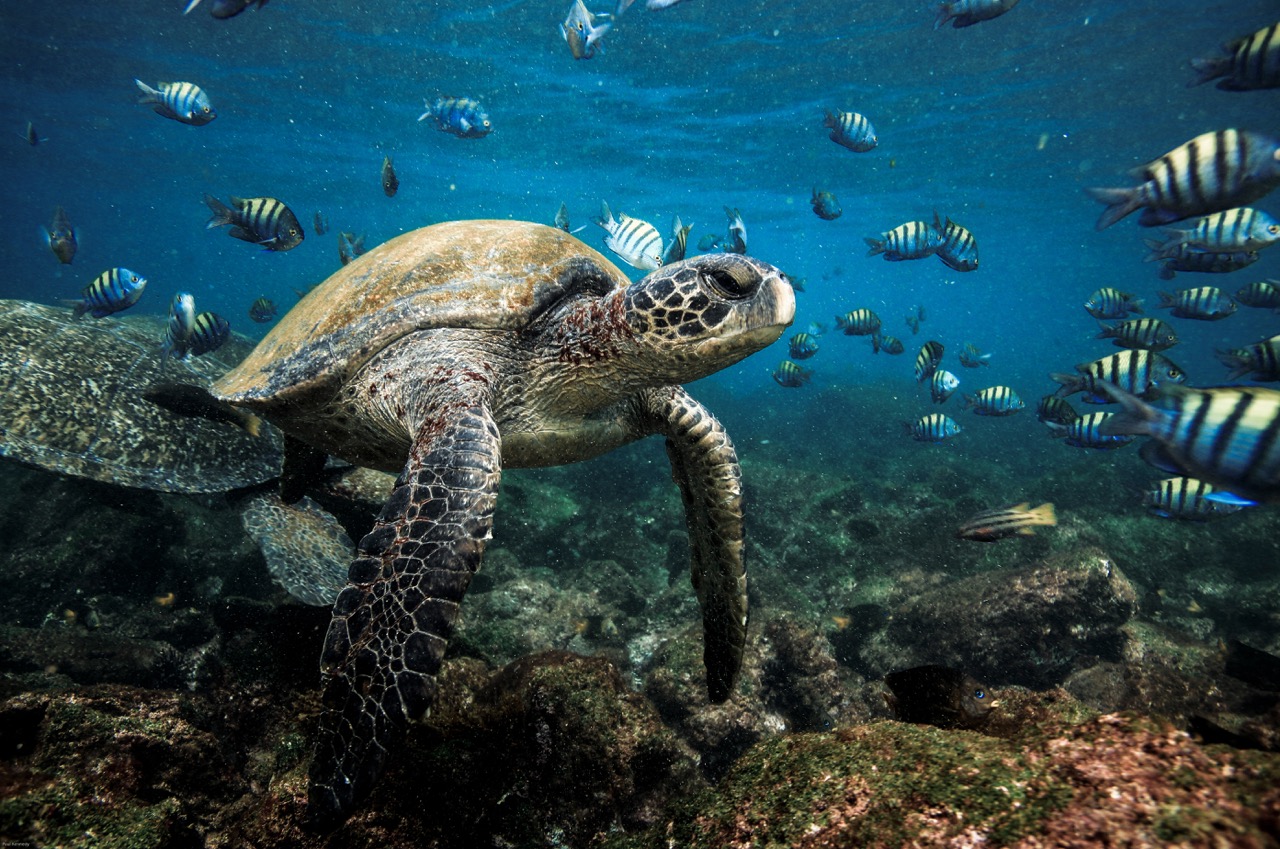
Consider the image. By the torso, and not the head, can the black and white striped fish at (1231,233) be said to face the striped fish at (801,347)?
no

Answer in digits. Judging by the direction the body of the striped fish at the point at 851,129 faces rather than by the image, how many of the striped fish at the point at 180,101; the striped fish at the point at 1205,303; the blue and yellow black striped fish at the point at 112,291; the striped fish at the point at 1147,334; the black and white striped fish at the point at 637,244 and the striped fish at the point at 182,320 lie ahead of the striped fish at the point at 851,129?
2

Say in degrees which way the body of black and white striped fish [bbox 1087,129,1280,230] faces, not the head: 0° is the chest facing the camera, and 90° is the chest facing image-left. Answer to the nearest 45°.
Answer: approximately 270°

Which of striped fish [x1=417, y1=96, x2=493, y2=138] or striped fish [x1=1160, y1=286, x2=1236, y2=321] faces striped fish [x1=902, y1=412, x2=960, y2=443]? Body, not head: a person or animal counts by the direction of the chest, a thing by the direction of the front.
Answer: striped fish [x1=417, y1=96, x2=493, y2=138]

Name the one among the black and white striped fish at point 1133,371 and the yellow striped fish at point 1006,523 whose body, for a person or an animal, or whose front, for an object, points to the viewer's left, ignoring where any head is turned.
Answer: the yellow striped fish

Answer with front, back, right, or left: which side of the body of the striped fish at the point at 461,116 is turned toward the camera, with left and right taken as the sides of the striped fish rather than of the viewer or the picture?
right

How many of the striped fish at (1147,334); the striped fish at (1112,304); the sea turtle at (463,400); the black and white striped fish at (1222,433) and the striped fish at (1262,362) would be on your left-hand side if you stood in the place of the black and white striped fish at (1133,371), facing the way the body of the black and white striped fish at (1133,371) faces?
2

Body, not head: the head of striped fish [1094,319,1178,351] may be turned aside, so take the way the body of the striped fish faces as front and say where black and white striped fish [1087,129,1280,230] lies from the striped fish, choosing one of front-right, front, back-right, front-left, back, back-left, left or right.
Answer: right

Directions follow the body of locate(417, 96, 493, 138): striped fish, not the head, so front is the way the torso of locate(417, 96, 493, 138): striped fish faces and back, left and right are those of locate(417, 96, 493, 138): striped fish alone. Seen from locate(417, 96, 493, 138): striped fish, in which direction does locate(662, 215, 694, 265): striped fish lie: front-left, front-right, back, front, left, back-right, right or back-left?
front-right

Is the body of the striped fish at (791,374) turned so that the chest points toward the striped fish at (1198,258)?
no

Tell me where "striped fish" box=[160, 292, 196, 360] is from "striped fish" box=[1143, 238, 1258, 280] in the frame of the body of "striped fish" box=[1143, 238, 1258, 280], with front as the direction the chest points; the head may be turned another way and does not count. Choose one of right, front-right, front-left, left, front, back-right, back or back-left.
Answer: back-right
